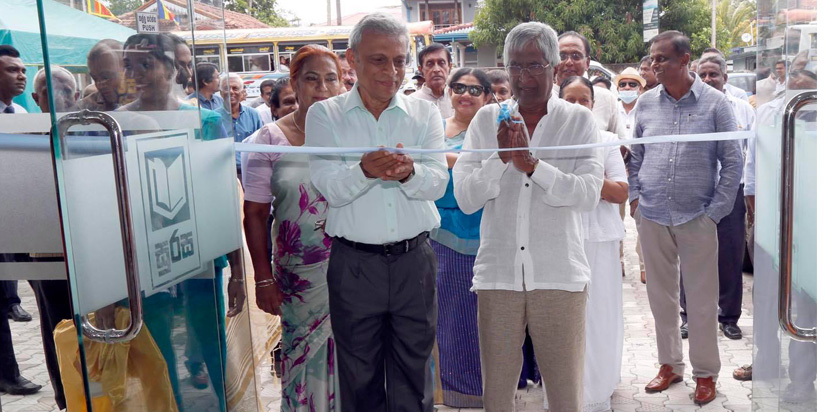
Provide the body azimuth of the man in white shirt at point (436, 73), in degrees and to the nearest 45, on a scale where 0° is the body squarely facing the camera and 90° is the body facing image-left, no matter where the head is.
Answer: approximately 0°

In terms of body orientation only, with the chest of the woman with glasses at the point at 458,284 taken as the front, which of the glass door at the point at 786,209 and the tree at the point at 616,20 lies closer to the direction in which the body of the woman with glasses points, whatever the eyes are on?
the glass door

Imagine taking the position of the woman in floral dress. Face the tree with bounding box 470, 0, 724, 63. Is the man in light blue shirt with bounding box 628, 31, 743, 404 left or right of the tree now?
right

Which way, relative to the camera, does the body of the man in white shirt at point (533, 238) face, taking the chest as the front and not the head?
toward the camera

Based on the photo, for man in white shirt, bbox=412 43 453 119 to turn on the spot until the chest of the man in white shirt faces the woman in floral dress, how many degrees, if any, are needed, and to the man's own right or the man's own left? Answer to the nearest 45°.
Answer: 0° — they already face them

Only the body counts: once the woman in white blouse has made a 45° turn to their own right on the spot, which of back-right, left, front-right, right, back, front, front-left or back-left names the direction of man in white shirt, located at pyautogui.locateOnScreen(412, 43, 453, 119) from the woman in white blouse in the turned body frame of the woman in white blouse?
right

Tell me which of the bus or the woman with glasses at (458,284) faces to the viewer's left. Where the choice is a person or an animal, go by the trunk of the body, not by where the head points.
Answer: the bus

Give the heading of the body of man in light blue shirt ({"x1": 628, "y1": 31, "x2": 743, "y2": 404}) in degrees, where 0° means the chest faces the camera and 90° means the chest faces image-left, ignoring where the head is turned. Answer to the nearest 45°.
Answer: approximately 45°

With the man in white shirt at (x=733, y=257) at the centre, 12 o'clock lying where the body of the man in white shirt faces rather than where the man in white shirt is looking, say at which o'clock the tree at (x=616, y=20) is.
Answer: The tree is roughly at 6 o'clock from the man in white shirt.

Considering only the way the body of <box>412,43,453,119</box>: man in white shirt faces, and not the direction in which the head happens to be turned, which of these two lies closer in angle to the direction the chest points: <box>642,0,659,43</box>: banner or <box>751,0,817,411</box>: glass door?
the glass door
